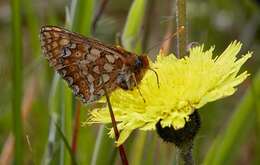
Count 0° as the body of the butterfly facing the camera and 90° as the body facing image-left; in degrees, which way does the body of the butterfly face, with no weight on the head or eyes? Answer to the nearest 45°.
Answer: approximately 270°
